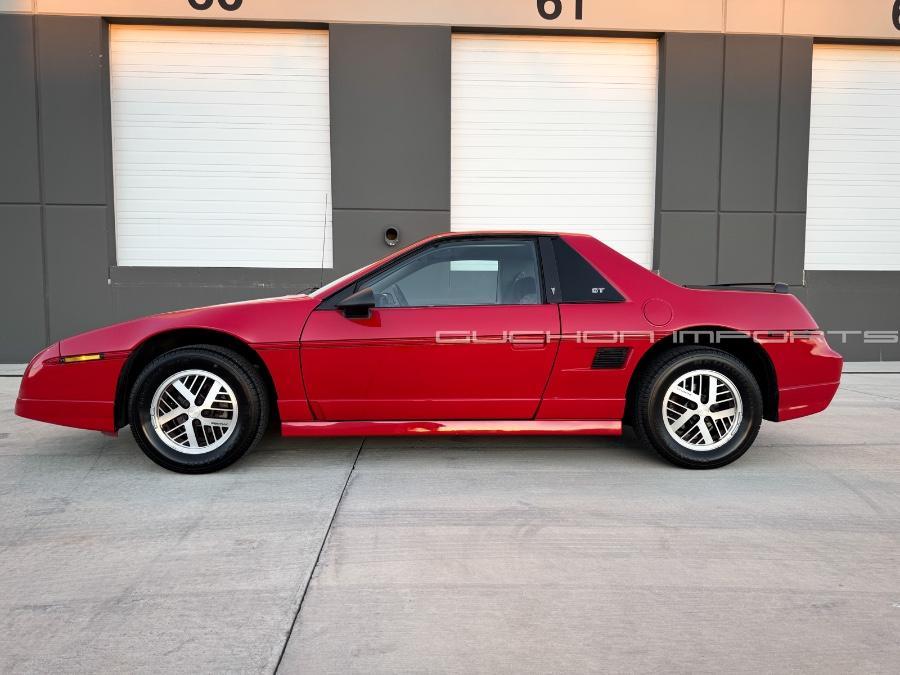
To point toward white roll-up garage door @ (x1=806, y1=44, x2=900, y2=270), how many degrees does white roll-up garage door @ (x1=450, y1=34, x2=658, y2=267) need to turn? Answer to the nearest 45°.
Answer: approximately 90° to its left

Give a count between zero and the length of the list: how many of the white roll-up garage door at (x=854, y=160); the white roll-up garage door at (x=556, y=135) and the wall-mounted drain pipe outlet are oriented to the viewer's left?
0

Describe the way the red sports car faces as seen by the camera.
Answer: facing to the left of the viewer

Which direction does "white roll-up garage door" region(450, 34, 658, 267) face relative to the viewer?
toward the camera

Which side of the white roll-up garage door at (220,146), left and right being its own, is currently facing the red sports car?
front

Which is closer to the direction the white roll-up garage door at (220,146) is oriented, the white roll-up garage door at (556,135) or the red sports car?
the red sports car

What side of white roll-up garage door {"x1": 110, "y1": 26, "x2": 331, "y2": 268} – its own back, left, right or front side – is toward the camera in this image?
front

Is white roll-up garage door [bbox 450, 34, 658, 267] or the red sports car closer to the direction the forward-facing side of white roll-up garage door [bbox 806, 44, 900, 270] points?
the red sports car

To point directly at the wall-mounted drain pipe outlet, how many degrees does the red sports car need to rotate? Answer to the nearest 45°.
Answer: approximately 90° to its right

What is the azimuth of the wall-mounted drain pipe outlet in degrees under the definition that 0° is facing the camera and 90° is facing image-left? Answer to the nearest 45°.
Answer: approximately 0°

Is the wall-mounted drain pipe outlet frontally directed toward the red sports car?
yes

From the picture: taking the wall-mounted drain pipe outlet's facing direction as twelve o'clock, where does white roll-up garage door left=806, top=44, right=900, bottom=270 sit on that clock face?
The white roll-up garage door is roughly at 9 o'clock from the wall-mounted drain pipe outlet.

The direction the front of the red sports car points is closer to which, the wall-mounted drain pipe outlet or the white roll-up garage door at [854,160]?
the wall-mounted drain pipe outlet

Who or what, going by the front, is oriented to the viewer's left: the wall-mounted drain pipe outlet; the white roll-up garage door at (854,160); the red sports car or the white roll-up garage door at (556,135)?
the red sports car

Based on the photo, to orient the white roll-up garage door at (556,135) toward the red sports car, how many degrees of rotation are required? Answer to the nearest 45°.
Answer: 0° — it already faces it
